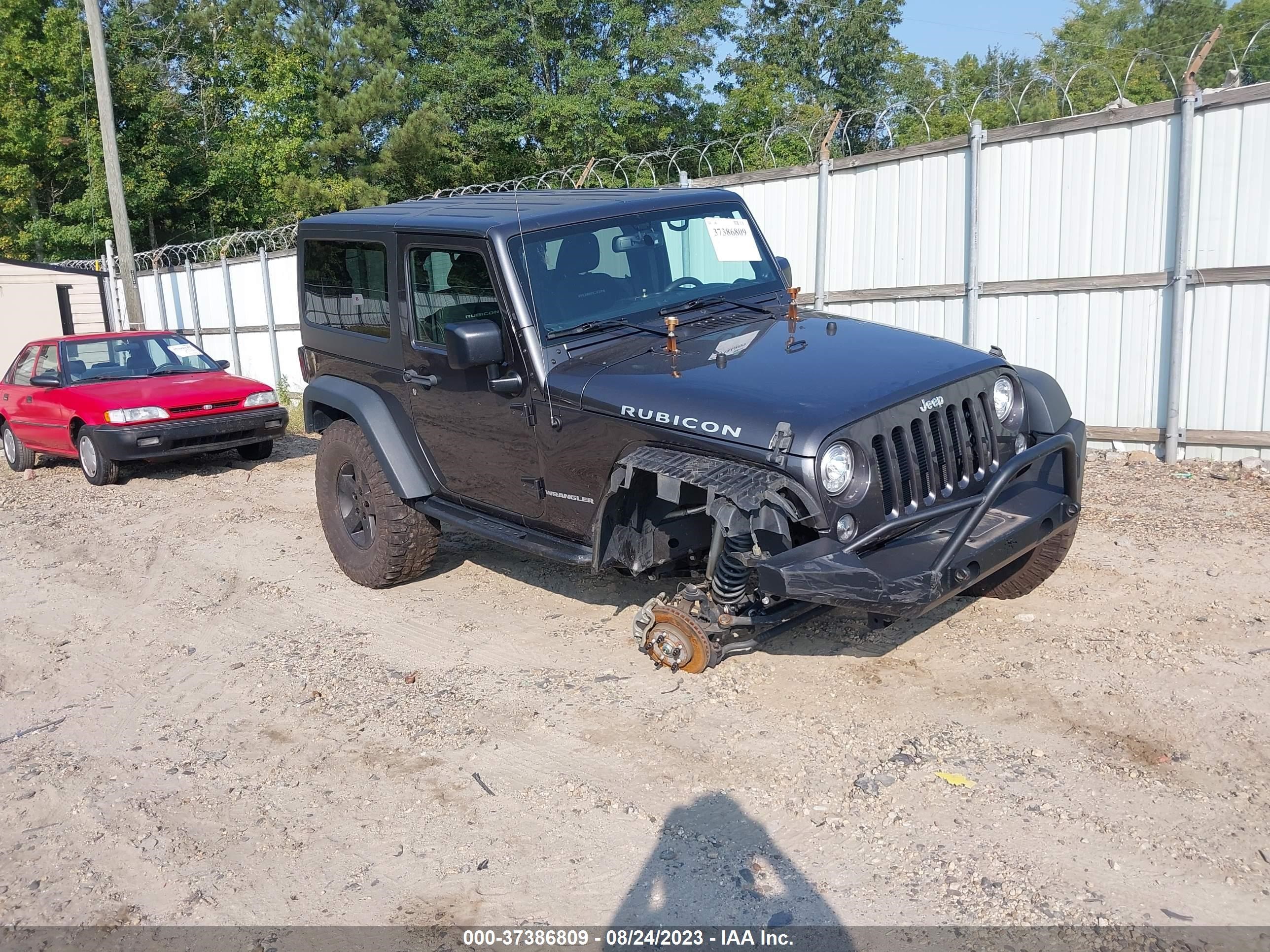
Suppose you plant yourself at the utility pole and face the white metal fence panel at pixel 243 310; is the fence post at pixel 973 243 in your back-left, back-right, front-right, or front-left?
front-right

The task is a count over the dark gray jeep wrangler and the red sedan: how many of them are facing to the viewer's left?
0

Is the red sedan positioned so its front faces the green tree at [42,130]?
no

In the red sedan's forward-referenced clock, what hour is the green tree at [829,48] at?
The green tree is roughly at 9 o'clock from the red sedan.

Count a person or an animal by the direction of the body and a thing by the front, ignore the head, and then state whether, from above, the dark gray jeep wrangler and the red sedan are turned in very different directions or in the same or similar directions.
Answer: same or similar directions

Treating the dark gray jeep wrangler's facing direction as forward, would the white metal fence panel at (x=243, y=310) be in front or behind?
behind

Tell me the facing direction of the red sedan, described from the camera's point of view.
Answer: facing the viewer and to the right of the viewer

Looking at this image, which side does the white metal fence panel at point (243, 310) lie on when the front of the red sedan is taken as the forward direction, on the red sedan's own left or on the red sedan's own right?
on the red sedan's own left

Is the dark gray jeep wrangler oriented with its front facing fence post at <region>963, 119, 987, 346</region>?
no

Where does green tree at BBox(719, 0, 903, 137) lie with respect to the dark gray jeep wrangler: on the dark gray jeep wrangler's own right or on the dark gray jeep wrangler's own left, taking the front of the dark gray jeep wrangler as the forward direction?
on the dark gray jeep wrangler's own left

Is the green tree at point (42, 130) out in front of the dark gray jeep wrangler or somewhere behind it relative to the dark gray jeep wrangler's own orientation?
behind

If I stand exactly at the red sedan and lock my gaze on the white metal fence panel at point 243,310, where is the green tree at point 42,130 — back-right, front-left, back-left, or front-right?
front-left

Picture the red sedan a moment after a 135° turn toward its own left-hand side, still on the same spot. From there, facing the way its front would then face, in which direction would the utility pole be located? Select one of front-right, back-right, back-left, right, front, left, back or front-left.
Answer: front

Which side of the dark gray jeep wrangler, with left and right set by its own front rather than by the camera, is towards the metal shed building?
back
